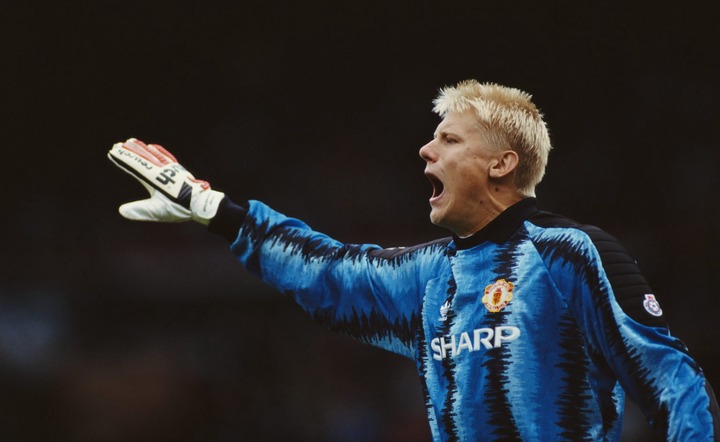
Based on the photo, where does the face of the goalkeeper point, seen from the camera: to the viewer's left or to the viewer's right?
to the viewer's left

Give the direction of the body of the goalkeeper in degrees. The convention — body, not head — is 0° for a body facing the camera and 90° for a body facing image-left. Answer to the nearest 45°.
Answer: approximately 45°
